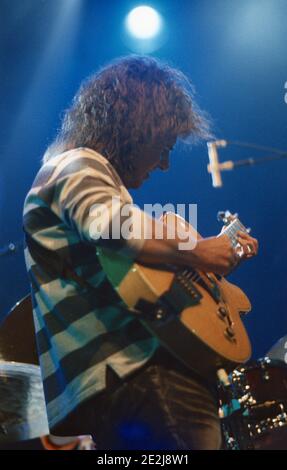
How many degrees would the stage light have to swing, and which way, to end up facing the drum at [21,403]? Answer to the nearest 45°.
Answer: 0° — it already faces it

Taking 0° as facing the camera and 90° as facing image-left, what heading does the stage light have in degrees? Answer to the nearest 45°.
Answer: approximately 0°

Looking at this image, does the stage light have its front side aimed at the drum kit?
yes
